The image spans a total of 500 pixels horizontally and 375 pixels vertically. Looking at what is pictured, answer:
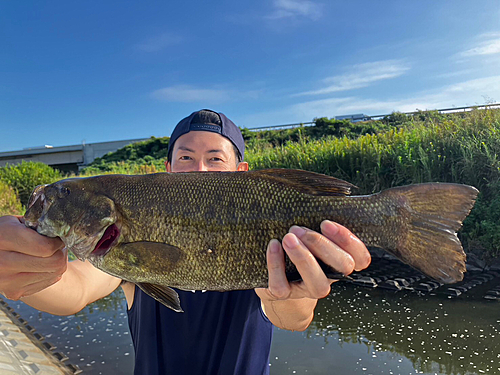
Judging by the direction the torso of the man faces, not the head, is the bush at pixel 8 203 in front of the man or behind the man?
behind

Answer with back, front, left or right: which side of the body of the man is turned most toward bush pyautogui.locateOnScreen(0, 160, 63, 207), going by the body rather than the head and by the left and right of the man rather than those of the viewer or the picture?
back

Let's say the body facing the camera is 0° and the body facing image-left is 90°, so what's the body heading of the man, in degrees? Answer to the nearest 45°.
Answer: approximately 0°
